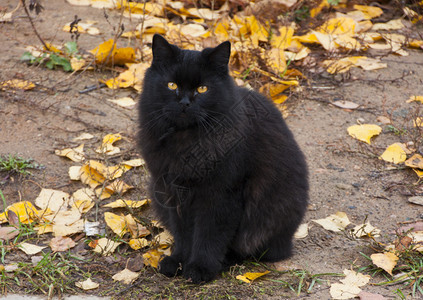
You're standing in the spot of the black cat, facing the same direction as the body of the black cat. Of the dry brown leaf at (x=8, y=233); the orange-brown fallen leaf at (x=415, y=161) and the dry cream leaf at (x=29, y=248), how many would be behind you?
1

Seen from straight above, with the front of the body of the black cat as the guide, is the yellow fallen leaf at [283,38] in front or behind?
behind

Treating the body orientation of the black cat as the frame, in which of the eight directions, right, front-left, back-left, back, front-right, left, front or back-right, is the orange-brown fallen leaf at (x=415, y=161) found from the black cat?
back

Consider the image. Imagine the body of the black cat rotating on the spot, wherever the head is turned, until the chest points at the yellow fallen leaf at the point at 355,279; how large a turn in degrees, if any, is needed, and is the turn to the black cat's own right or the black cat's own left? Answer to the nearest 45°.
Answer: approximately 135° to the black cat's own left

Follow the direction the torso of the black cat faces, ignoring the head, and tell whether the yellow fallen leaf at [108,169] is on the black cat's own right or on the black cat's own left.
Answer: on the black cat's own right

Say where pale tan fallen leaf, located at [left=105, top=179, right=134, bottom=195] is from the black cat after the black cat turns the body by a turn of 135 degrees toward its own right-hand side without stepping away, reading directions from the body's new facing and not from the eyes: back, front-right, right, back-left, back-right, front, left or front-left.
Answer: front-left

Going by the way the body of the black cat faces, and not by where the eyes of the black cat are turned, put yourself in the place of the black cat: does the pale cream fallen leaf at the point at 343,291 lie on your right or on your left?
on your left

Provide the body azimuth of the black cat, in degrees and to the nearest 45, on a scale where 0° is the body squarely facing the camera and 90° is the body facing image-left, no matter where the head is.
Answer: approximately 45°
